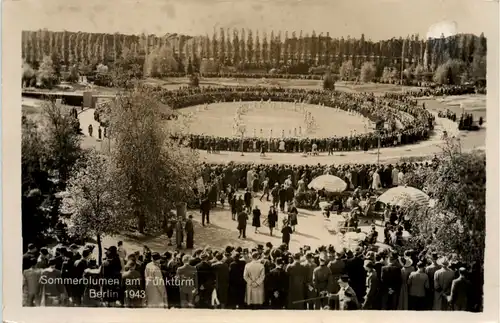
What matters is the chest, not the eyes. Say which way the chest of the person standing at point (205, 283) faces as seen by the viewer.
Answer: away from the camera

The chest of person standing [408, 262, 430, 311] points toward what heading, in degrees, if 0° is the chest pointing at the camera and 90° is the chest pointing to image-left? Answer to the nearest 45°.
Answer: approximately 180°

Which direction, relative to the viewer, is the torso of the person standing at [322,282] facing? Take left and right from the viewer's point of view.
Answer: facing away from the viewer

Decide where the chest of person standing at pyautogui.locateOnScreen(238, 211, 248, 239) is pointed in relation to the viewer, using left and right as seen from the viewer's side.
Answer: facing away from the viewer

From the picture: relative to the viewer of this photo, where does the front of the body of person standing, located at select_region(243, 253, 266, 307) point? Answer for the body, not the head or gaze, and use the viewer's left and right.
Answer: facing away from the viewer

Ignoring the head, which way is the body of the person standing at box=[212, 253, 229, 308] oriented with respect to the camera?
away from the camera

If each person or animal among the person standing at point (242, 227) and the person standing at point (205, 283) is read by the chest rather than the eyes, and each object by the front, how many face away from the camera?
2
